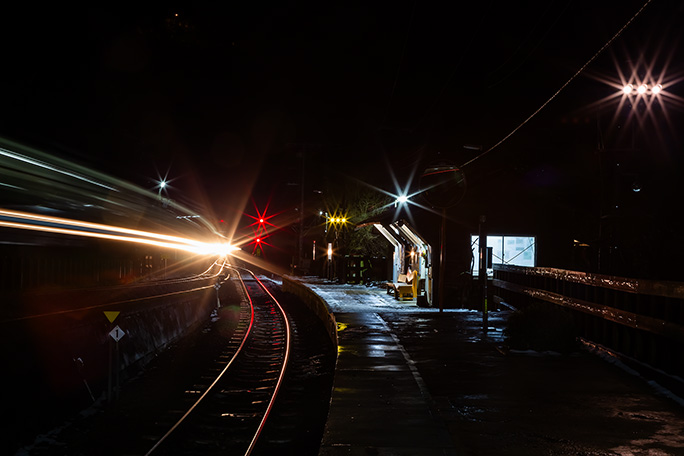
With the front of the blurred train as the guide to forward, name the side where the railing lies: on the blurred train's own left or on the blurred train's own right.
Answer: on the blurred train's own left

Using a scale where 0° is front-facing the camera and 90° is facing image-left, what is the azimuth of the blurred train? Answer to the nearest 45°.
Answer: approximately 45°

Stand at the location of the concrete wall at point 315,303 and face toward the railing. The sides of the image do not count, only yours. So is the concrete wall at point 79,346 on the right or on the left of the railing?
right

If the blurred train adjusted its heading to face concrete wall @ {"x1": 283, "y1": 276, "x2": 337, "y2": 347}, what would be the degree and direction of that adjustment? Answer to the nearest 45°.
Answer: approximately 180°

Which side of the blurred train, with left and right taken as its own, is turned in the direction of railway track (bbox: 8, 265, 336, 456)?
left
